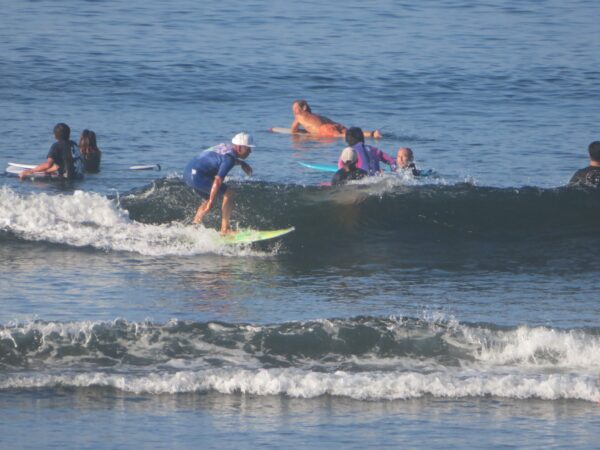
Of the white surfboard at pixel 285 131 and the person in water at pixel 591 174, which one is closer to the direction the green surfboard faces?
the person in water

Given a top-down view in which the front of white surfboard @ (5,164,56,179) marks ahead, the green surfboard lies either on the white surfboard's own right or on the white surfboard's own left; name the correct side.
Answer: on the white surfboard's own left

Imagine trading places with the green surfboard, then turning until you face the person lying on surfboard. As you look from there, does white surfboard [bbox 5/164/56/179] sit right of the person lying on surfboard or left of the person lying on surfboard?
left

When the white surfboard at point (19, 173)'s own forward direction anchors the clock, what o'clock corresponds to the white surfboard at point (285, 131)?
the white surfboard at point (285, 131) is roughly at 5 o'clock from the white surfboard at point (19, 173).

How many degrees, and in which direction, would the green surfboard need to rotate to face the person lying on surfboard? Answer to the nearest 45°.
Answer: approximately 90° to its left

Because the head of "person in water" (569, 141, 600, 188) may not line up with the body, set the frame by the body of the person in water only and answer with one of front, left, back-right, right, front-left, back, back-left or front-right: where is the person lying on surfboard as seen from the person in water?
front-left

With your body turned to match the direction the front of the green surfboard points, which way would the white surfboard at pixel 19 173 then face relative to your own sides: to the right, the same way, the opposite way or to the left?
the opposite way

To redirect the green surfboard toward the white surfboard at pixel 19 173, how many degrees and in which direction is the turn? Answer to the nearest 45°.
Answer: approximately 135° to its left

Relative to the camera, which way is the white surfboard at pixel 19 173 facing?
to the viewer's left

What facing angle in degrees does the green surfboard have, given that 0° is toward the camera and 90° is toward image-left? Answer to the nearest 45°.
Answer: approximately 270°

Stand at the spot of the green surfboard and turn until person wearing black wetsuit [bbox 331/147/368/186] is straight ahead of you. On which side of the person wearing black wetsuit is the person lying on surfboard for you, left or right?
left
